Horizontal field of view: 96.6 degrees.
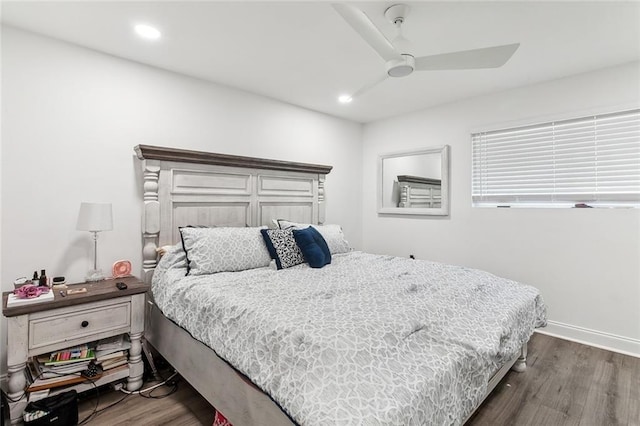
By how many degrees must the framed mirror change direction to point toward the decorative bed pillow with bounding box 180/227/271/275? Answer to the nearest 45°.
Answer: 0° — it already faces it

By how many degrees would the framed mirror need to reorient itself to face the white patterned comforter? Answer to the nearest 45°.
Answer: approximately 45° to its left

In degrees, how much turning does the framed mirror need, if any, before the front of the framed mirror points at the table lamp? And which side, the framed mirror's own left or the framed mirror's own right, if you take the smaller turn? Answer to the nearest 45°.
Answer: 0° — it already faces it

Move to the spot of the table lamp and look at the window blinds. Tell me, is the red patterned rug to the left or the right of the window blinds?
right

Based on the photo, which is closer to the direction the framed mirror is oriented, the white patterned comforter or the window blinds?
the white patterned comforter

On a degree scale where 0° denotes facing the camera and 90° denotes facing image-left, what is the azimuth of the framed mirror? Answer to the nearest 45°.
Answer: approximately 45°

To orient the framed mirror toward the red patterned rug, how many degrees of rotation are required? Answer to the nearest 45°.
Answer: approximately 45° to its left

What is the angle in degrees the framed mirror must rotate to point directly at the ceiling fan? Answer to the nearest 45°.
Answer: approximately 45° to its left

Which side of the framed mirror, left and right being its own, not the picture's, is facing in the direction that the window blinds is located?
left

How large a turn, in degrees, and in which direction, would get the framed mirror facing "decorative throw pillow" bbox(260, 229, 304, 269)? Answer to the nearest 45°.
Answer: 0° — it already faces it

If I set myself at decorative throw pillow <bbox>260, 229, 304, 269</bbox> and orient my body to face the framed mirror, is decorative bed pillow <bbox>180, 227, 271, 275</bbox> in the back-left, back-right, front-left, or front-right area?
back-left
